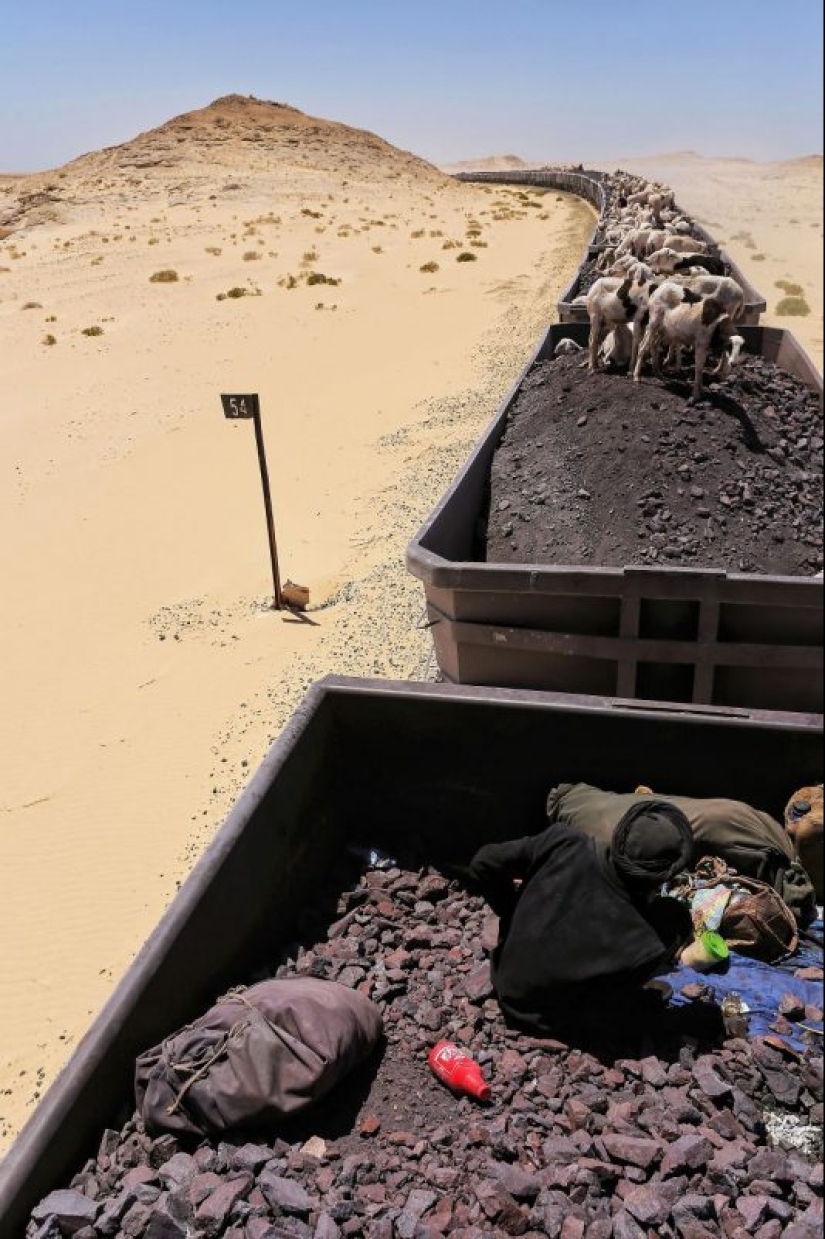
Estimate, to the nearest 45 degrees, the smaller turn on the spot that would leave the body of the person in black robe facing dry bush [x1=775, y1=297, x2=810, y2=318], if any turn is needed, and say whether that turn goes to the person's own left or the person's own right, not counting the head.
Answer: approximately 45° to the person's own left

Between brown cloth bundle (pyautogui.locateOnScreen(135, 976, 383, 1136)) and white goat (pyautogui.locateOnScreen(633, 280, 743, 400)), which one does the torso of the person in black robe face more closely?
the white goat

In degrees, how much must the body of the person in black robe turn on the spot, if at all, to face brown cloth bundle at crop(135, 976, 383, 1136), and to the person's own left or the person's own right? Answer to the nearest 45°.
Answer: approximately 180°

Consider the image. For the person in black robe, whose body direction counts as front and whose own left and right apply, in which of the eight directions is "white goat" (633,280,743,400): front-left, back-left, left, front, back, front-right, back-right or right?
front-left

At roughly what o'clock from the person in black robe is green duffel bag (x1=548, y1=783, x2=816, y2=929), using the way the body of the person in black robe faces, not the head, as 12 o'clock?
The green duffel bag is roughly at 12 o'clock from the person in black robe.

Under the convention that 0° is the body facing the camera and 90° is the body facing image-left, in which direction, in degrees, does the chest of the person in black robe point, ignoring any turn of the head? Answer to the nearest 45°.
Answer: approximately 225°
